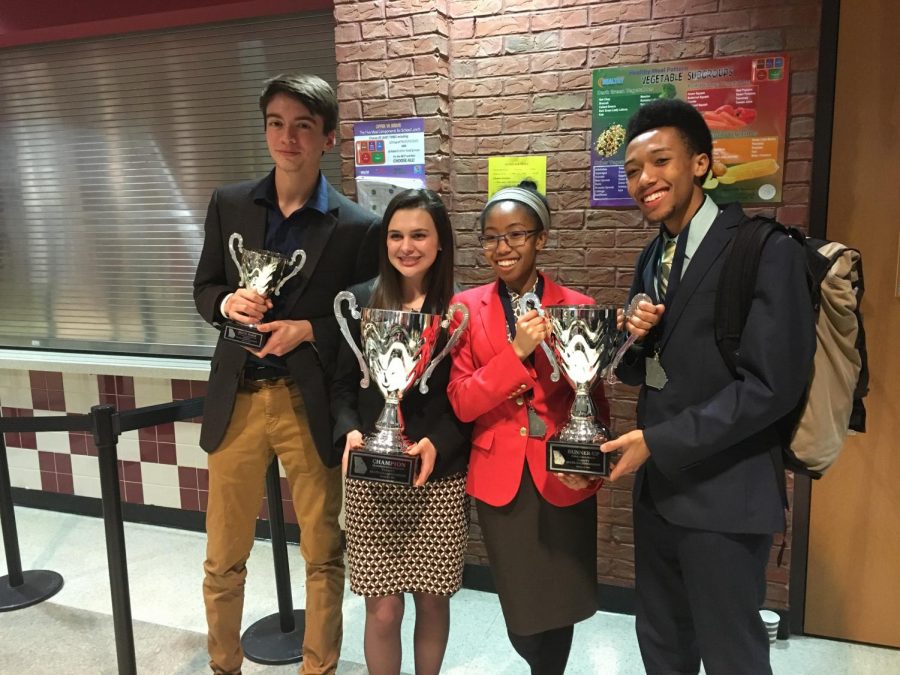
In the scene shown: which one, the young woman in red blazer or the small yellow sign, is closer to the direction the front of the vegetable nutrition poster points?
the young woman in red blazer

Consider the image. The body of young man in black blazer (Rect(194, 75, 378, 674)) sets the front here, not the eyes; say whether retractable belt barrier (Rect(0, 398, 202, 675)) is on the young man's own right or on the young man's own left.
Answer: on the young man's own right

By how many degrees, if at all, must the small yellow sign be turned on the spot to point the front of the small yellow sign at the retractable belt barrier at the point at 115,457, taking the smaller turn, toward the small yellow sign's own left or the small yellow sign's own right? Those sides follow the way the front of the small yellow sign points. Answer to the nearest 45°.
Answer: approximately 45° to the small yellow sign's own right

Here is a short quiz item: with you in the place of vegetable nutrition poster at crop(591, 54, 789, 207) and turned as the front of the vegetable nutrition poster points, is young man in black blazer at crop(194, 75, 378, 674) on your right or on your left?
on your right

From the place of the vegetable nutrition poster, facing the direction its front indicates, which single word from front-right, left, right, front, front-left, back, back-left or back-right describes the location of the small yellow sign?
right

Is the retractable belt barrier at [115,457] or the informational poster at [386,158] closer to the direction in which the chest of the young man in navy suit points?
the retractable belt barrier

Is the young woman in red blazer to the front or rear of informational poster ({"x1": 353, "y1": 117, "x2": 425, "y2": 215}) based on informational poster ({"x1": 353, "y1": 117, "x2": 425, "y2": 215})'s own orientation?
to the front

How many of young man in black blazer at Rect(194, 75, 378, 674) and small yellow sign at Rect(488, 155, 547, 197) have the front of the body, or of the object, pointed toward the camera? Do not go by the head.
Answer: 2

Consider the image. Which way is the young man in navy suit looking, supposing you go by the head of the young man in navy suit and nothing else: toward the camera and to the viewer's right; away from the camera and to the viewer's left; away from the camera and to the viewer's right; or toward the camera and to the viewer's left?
toward the camera and to the viewer's left

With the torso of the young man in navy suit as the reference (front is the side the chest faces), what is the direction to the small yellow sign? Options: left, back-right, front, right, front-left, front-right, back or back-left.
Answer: right
